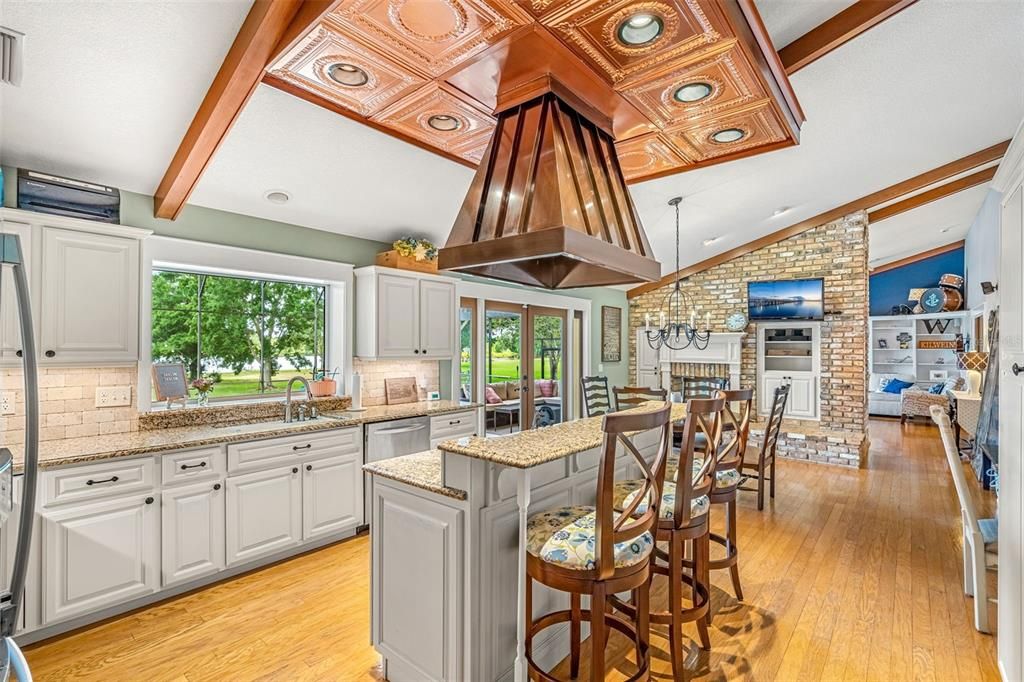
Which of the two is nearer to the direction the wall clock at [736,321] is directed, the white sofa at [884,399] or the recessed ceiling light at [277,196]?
the recessed ceiling light

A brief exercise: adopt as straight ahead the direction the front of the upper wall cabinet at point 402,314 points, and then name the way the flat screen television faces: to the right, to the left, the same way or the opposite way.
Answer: to the right

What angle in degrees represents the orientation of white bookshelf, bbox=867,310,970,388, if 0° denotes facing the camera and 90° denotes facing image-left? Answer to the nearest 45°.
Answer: approximately 0°

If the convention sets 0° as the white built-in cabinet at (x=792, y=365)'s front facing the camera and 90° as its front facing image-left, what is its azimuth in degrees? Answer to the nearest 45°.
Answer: approximately 0°

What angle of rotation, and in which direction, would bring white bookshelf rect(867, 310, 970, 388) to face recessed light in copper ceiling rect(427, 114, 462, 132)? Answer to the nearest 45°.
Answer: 0° — it already faces it

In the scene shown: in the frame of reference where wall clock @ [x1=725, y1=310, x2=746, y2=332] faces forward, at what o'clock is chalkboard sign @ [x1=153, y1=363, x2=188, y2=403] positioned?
The chalkboard sign is roughly at 1 o'clock from the wall clock.

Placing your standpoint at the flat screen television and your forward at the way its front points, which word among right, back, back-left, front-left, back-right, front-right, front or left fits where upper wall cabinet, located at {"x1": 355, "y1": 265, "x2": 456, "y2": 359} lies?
front-right

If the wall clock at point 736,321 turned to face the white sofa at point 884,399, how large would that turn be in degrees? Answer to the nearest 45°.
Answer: approximately 135° to its left

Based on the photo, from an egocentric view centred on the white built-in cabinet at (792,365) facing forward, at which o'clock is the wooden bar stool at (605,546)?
The wooden bar stool is roughly at 12 o'clock from the white built-in cabinet.

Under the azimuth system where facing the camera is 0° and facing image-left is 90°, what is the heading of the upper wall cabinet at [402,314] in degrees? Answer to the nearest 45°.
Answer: approximately 315°
